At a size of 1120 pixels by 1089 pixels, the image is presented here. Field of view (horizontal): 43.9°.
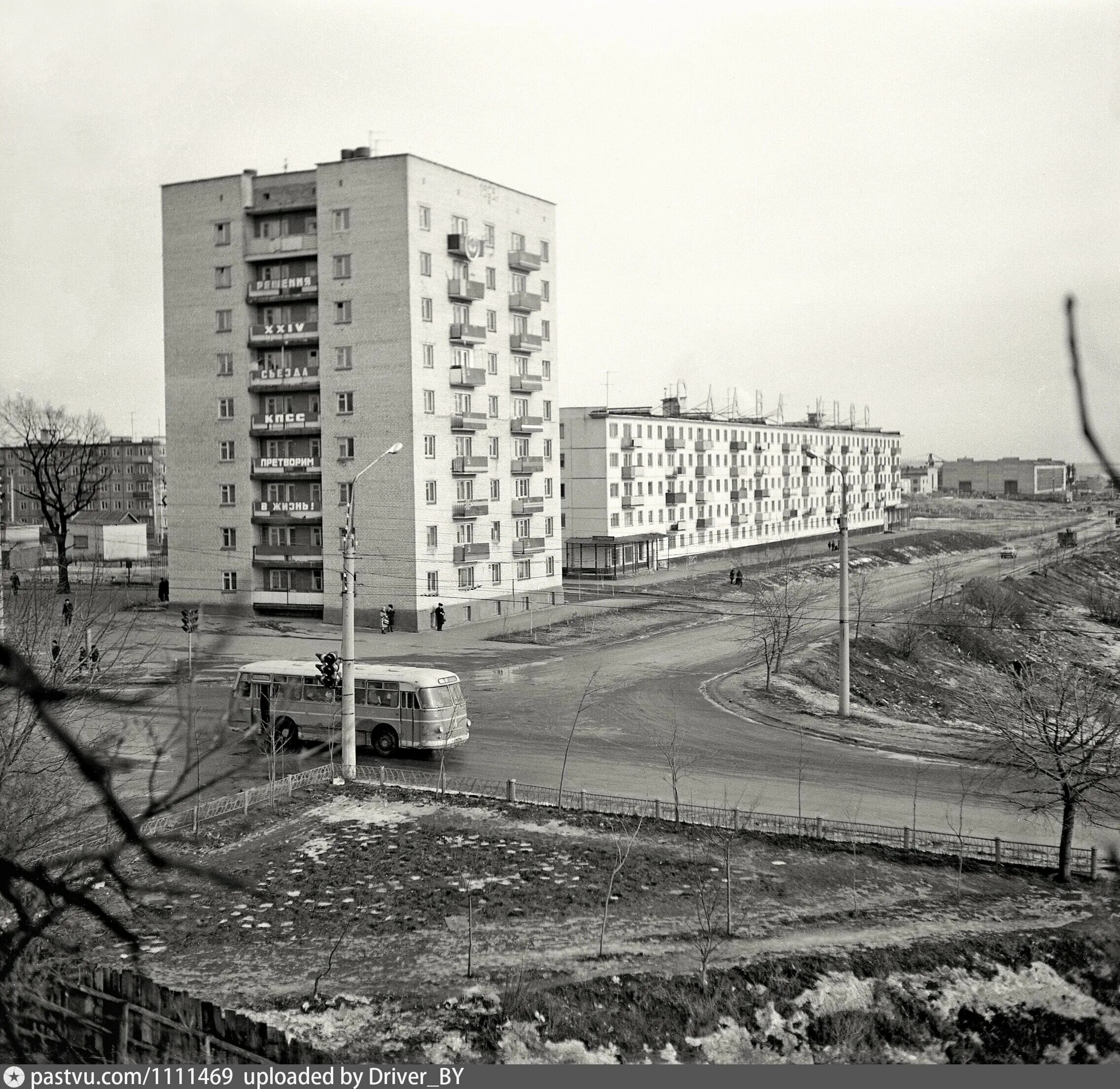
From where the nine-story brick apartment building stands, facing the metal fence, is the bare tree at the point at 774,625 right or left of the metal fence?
left

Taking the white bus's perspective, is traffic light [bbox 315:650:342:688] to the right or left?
on its right

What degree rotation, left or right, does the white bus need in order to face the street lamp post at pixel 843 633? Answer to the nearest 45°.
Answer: approximately 45° to its left

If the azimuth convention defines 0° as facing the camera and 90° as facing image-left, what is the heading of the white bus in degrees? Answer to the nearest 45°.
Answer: approximately 315°

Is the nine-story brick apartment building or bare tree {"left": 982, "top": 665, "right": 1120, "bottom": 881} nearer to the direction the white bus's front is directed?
the bare tree

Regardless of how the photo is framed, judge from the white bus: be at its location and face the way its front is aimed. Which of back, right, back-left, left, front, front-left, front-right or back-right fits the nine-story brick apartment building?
back-left

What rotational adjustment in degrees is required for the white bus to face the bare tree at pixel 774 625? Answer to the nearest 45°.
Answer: approximately 90° to its left

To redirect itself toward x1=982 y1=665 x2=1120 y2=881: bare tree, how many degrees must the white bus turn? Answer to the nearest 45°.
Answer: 0° — it already faces it
